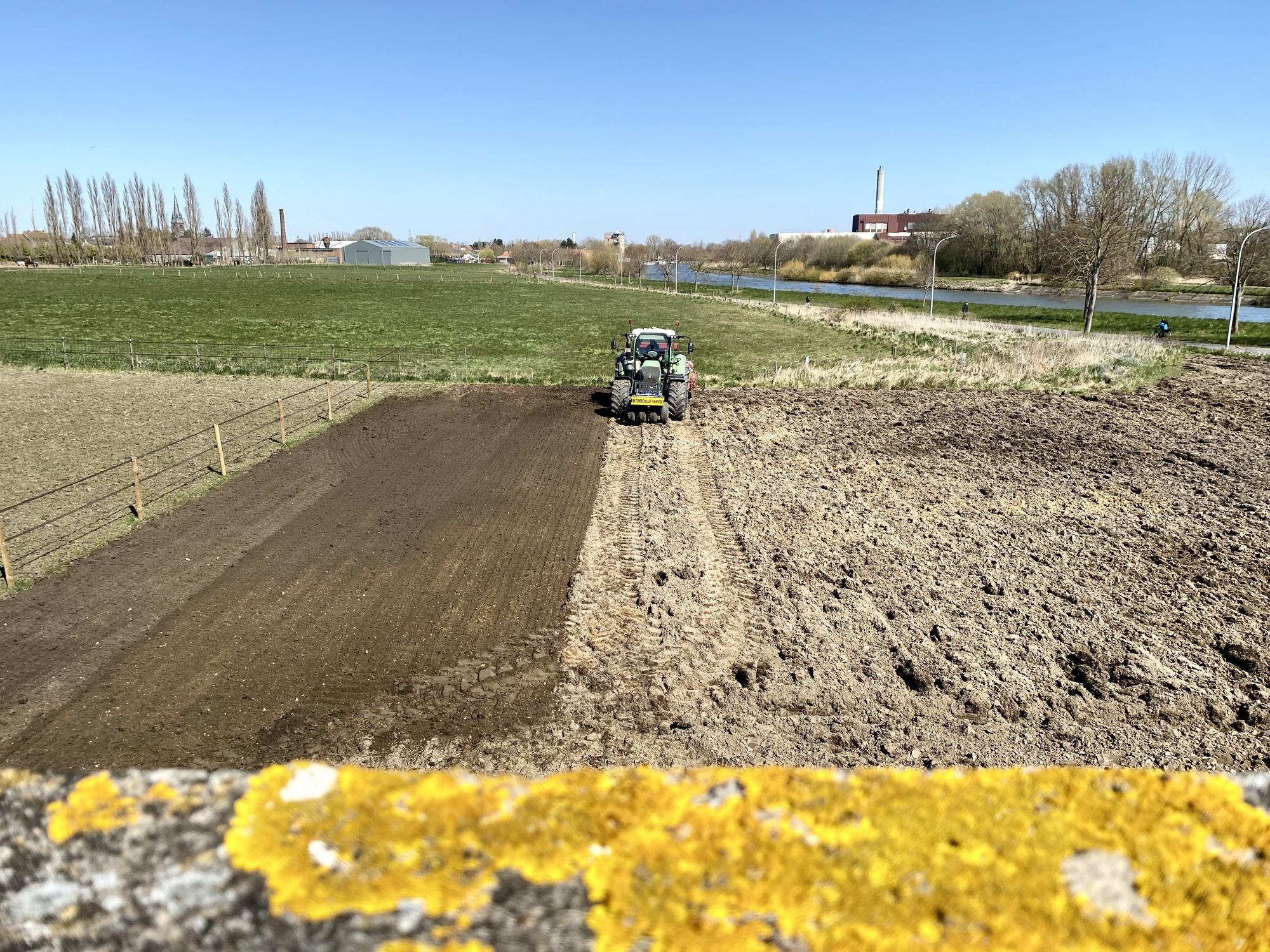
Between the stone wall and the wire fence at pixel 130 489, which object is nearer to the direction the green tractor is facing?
the stone wall

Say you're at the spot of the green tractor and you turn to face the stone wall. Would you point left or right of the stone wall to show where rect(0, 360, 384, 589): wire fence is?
right

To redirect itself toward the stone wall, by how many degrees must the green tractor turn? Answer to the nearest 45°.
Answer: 0° — it already faces it

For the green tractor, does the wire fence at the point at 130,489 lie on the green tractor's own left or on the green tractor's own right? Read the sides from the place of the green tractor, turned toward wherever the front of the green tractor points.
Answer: on the green tractor's own right

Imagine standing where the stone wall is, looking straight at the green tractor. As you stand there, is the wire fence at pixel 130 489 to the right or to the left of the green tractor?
left
